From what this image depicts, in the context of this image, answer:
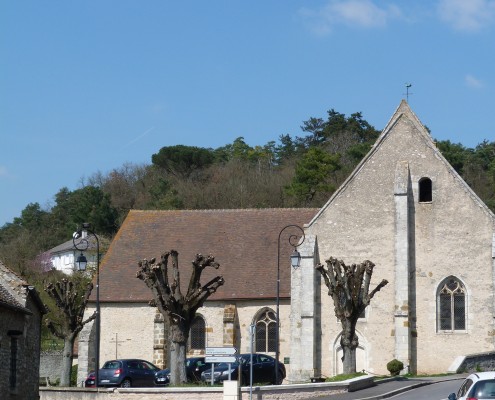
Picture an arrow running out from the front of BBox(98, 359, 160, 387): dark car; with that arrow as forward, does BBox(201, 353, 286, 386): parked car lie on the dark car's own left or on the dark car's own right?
on the dark car's own right

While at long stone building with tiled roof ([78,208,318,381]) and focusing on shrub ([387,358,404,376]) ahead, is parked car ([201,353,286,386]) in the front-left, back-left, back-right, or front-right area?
front-right

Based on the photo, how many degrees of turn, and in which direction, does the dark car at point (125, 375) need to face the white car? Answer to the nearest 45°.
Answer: approximately 135° to its right

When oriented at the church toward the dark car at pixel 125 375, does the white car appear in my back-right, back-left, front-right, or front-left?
front-left

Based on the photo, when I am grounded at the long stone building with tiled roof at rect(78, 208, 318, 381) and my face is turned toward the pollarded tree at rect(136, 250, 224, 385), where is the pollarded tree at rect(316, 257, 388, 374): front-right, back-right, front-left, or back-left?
front-left

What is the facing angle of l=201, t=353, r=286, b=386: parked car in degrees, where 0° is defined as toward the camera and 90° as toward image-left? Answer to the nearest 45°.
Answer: approximately 45°

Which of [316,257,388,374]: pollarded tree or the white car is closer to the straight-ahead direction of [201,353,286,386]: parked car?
the white car

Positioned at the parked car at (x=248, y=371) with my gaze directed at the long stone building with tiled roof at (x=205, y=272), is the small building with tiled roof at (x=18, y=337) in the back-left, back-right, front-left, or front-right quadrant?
back-left

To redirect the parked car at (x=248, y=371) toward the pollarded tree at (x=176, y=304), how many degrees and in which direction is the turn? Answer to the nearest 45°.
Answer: approximately 45° to its left
